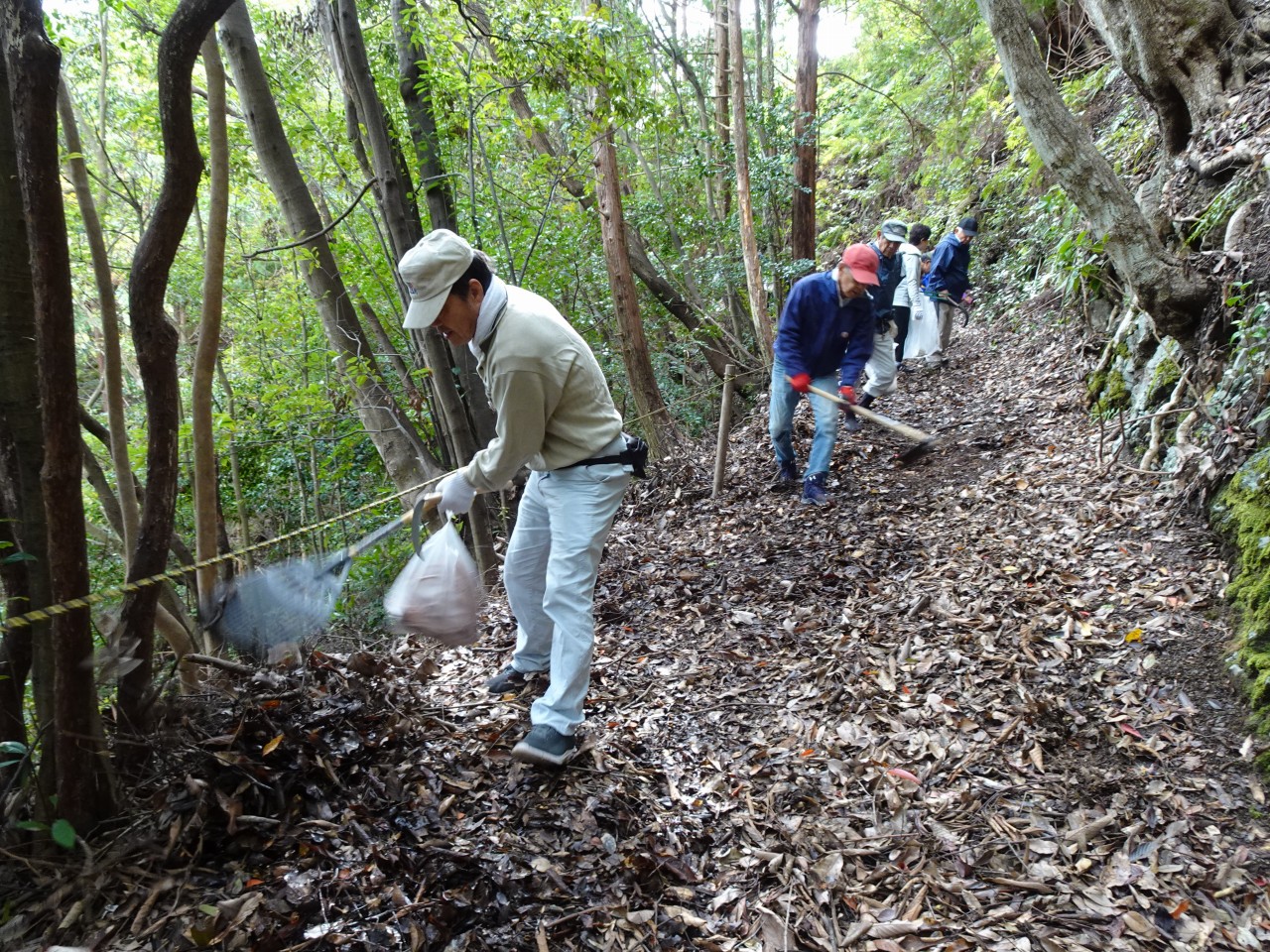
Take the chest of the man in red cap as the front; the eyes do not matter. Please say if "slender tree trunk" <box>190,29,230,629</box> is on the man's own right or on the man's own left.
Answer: on the man's own right

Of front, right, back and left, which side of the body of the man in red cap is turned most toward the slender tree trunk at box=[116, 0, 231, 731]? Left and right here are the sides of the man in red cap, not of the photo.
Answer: right

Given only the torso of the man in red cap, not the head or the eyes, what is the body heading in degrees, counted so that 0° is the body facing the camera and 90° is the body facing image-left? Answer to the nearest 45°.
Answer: approximately 315°

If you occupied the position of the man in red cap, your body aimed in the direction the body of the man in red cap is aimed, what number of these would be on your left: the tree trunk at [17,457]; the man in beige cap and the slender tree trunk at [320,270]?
0

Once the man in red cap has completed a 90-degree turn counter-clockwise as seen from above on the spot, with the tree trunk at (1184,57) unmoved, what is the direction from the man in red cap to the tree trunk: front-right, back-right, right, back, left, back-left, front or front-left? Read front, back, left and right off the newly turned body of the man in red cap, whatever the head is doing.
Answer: front-right

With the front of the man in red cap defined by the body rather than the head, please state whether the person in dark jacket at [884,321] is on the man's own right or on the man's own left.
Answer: on the man's own left

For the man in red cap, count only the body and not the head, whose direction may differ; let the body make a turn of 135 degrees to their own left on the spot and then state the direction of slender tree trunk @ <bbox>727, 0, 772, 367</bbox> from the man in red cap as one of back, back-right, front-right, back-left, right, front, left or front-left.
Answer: front

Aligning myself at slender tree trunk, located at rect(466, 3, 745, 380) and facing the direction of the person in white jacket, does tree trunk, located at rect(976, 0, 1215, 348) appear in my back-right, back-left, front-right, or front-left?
front-right

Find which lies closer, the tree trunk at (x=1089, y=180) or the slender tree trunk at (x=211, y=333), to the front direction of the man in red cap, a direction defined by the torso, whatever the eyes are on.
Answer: the tree trunk

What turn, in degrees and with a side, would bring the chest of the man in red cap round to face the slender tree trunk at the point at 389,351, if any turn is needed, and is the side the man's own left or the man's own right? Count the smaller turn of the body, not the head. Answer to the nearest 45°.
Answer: approximately 135° to the man's own right

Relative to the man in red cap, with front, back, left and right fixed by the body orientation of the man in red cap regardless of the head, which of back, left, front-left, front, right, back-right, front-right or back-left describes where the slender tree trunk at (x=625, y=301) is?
back

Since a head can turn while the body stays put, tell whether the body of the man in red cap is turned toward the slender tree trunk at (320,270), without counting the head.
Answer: no

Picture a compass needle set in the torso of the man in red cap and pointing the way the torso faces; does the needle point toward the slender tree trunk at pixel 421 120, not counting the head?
no

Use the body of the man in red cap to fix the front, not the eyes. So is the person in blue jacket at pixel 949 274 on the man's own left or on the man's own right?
on the man's own left

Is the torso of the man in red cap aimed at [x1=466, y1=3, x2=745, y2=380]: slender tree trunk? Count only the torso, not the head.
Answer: no

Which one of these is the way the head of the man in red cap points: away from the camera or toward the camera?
toward the camera

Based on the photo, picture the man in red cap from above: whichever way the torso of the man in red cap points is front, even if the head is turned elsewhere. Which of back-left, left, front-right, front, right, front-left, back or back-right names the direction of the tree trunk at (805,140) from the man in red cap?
back-left
